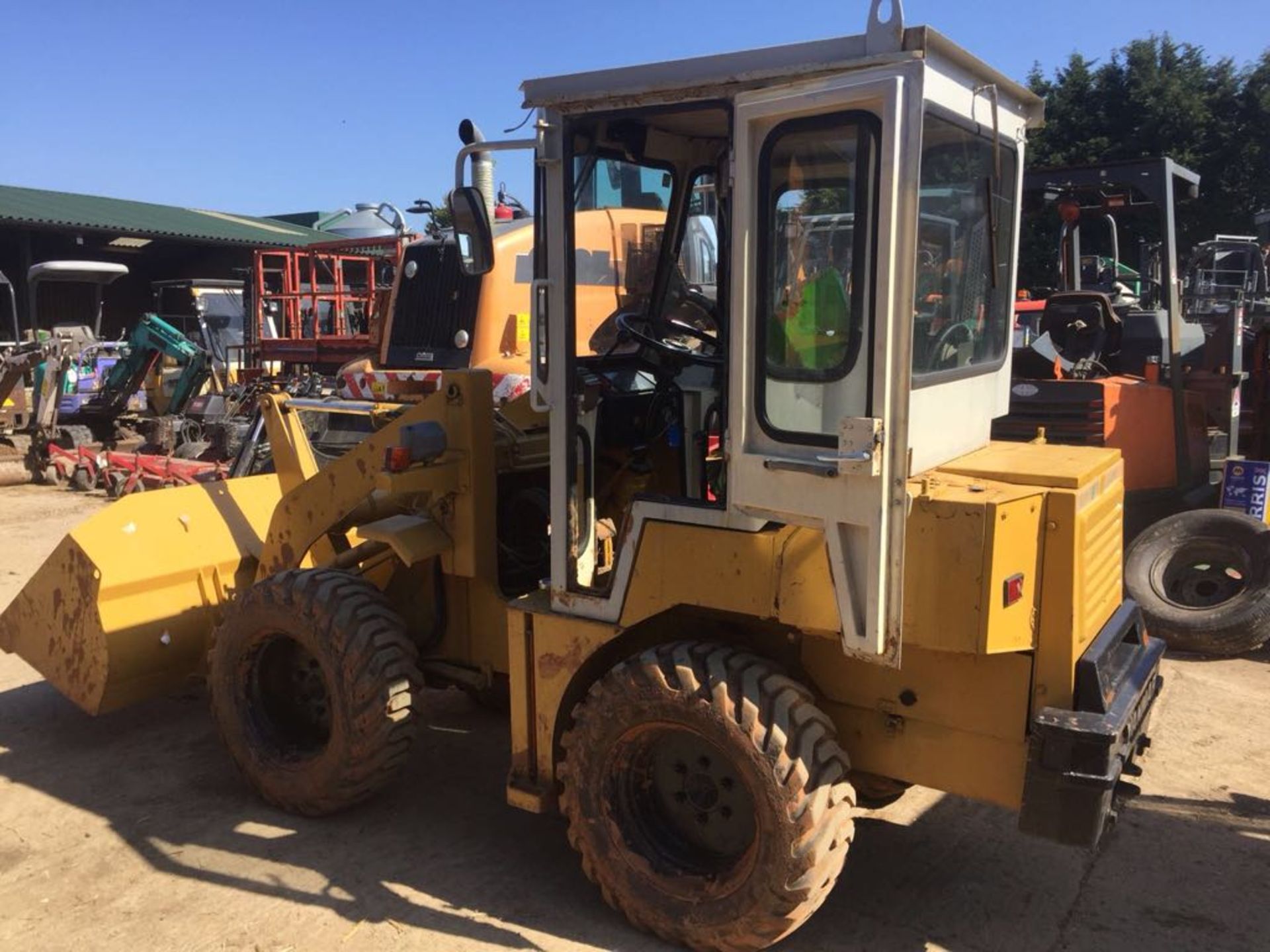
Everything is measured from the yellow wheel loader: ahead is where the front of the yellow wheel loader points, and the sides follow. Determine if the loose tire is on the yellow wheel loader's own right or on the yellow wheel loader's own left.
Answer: on the yellow wheel loader's own right

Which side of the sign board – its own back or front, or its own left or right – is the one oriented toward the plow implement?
right

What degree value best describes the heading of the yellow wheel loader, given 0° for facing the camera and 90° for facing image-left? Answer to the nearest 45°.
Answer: approximately 135°

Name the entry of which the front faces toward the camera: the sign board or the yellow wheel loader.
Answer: the sign board

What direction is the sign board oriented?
toward the camera

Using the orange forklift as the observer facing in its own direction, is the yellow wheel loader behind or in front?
behind

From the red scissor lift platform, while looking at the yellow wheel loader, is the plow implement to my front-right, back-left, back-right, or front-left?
front-right

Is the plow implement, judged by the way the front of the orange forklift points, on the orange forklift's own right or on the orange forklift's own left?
on the orange forklift's own left

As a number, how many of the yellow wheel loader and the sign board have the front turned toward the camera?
1

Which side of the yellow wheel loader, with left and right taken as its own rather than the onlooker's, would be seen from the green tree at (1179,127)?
right

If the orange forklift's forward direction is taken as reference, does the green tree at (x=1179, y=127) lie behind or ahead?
ahead

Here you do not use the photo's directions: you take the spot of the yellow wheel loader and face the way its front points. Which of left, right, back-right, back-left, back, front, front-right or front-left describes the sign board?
right

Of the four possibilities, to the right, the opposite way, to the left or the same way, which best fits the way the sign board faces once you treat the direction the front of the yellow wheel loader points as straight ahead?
to the left

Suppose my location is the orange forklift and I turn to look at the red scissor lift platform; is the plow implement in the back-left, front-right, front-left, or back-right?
front-left

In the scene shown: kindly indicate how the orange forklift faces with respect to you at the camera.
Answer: facing away from the viewer and to the right of the viewer
